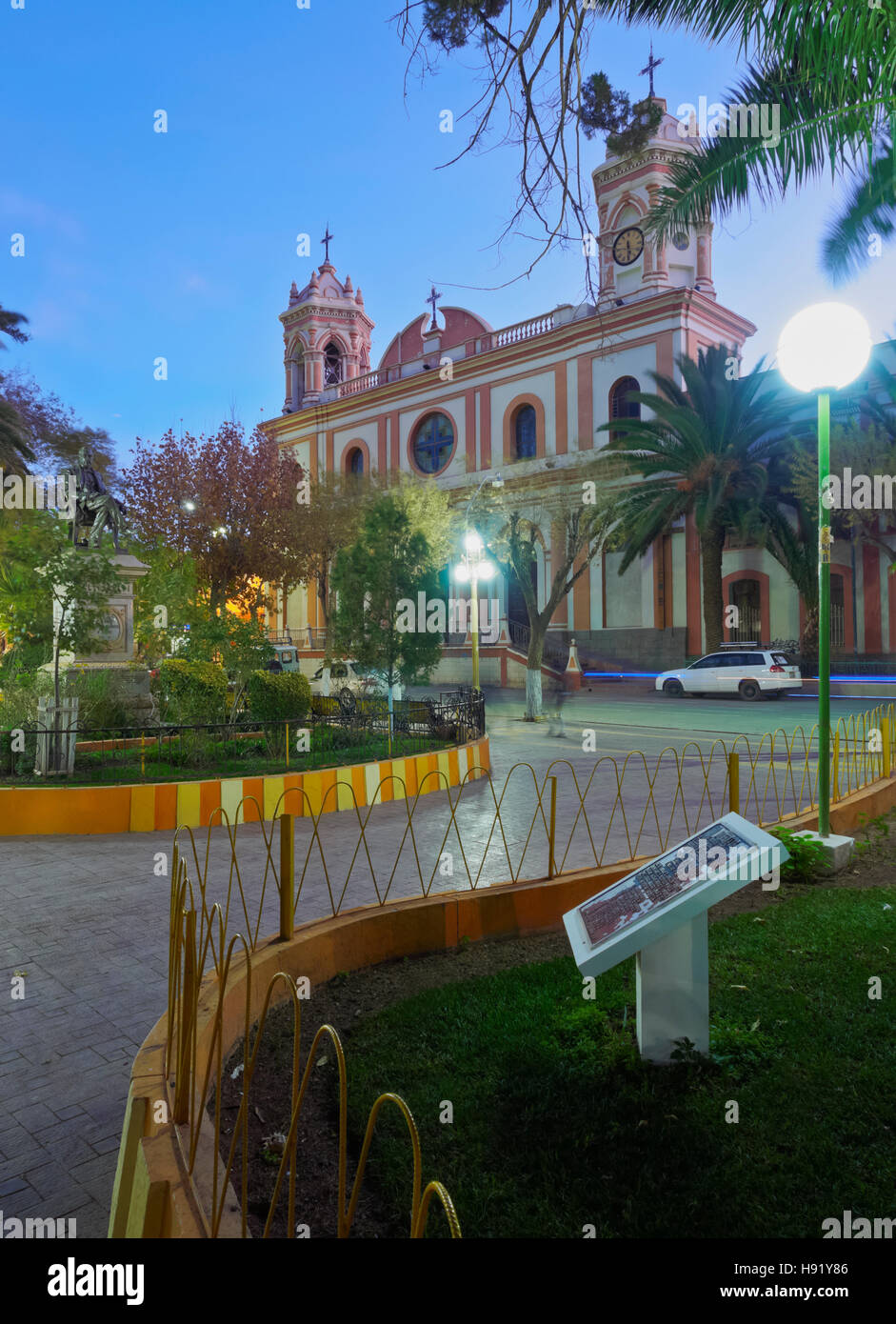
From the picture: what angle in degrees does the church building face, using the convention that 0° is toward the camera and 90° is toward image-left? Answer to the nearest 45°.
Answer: approximately 45°

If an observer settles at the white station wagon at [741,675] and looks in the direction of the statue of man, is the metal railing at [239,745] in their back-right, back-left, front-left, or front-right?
front-left

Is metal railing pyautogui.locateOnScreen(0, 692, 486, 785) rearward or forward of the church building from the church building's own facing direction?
forward

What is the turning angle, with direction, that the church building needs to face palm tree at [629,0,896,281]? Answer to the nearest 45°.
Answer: approximately 45° to its left

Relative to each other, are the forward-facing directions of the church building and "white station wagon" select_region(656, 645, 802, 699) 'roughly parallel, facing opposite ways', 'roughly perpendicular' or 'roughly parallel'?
roughly perpendicular

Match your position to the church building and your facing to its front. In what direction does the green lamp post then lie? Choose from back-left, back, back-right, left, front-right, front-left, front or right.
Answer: front-left

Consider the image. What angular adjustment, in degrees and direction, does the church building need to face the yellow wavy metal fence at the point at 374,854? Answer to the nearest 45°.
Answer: approximately 45° to its left

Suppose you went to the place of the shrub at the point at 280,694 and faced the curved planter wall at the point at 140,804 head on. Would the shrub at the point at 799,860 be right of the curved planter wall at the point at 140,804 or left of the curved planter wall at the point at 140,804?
left

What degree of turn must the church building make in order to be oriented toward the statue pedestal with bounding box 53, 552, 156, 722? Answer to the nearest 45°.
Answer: approximately 45° to its left

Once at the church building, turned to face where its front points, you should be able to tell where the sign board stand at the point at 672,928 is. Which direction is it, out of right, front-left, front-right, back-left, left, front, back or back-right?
front-left
